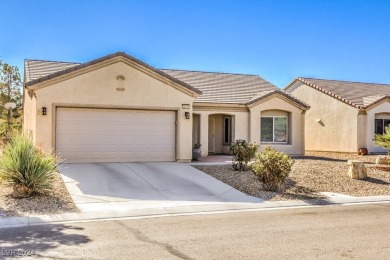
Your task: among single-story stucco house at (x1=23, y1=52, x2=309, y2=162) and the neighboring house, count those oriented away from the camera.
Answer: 0

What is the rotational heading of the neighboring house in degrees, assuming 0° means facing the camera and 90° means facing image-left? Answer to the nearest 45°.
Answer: approximately 315°

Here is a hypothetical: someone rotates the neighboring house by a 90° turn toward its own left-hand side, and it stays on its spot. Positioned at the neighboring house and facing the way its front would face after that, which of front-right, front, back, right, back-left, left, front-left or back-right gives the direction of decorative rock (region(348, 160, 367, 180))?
back-right

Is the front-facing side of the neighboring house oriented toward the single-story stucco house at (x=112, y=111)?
no

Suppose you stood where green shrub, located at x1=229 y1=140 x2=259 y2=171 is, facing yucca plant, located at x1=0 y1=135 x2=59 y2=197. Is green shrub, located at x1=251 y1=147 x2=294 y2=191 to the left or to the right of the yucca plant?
left

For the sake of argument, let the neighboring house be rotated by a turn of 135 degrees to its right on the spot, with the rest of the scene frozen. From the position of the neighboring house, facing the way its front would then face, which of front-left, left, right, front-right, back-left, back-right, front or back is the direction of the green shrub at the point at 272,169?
left

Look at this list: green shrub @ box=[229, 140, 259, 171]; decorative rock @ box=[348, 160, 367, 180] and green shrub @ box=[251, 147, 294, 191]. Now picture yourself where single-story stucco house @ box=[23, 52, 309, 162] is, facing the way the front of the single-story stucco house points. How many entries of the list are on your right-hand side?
0

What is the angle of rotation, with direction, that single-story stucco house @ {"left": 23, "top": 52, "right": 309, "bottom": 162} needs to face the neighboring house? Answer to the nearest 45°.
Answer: approximately 135° to its left

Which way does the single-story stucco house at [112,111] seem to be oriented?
toward the camera

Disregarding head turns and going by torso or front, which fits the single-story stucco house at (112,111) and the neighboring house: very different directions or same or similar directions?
same or similar directions

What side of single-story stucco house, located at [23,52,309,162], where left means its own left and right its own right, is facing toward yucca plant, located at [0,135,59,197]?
front

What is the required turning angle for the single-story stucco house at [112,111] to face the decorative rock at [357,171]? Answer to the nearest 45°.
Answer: approximately 90° to its left

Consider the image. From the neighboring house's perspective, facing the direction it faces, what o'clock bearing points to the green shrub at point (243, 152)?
The green shrub is roughly at 2 o'clock from the neighboring house.
